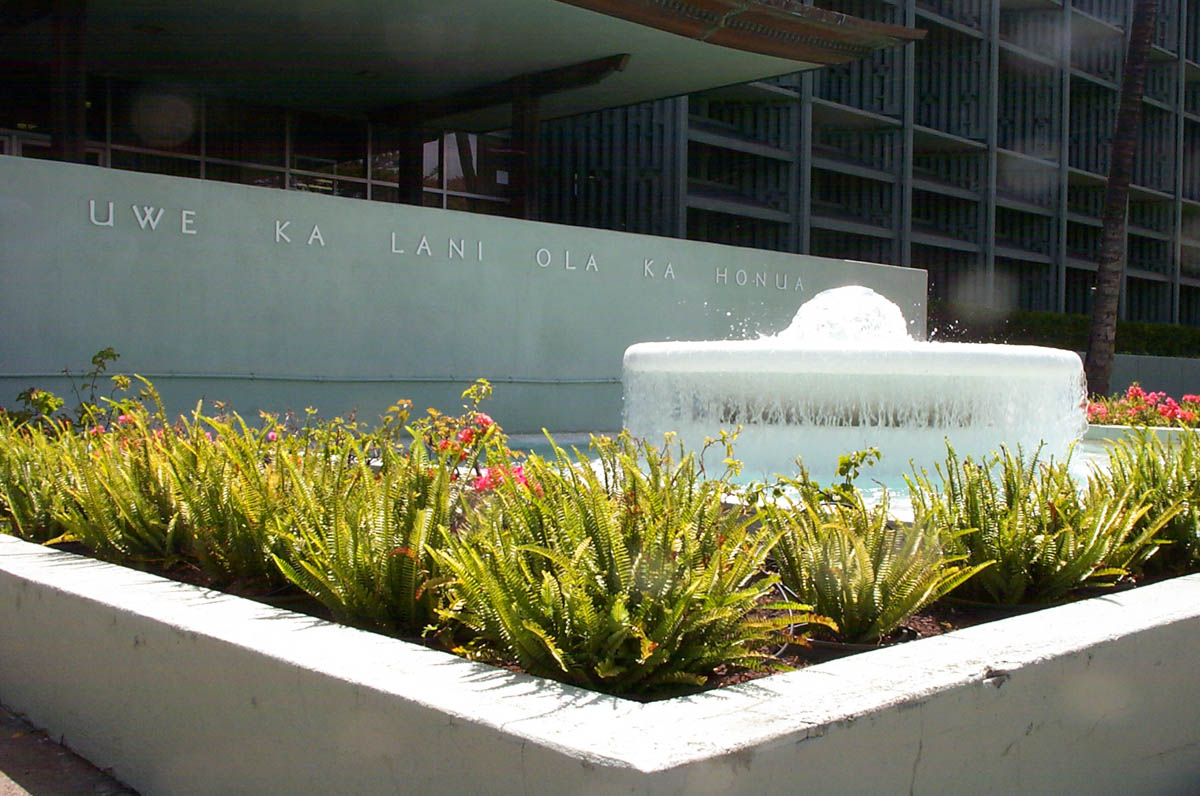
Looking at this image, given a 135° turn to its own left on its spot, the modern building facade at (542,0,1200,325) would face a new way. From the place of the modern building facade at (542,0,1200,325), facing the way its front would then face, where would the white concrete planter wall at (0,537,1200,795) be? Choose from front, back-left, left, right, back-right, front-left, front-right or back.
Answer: back

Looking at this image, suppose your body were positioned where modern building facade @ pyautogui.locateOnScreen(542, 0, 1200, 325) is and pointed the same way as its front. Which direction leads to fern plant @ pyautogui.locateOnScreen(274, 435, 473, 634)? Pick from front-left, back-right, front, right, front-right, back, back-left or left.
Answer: front-right

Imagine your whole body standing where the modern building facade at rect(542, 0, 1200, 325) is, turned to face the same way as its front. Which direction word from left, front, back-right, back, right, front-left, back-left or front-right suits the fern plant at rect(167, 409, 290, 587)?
front-right

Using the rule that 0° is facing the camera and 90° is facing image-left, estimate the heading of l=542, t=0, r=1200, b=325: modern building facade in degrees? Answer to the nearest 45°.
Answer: approximately 315°

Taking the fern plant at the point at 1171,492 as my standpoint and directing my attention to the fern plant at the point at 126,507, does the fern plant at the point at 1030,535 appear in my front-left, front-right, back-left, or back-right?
front-left

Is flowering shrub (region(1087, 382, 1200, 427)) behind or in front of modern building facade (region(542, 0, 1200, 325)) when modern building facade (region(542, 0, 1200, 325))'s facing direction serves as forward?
in front

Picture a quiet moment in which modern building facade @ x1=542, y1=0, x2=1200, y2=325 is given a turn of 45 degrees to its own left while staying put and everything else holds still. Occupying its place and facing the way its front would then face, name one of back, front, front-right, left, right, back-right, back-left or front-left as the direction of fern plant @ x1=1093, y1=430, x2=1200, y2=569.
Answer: right

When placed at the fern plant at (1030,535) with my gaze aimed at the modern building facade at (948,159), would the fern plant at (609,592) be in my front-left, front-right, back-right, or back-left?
back-left

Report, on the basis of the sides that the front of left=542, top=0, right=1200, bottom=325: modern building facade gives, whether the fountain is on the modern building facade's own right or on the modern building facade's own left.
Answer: on the modern building facade's own right
